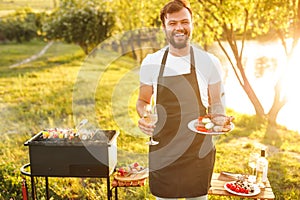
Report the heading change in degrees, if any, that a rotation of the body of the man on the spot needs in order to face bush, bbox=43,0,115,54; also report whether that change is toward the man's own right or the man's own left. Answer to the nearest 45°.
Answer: approximately 180°

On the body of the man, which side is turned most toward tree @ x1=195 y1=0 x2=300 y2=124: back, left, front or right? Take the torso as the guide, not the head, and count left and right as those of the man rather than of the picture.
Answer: back

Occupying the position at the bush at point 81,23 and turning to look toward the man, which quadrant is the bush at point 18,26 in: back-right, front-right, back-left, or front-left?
back-right

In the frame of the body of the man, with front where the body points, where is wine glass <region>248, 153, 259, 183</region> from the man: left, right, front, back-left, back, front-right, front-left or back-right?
back-left

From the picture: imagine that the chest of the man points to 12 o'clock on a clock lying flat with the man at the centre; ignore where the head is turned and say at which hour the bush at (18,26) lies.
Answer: The bush is roughly at 5 o'clock from the man.

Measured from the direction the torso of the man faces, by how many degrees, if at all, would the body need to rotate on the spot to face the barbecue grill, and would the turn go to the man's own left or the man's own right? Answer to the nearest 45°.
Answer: approximately 135° to the man's own right

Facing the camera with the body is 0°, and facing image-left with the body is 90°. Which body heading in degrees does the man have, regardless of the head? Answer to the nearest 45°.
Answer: approximately 0°
